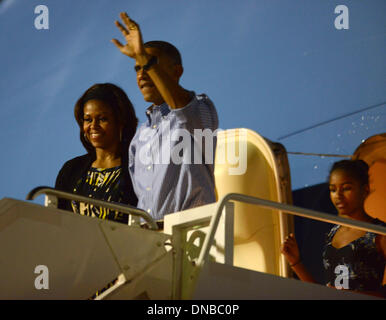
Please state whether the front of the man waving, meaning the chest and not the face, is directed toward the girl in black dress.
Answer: no

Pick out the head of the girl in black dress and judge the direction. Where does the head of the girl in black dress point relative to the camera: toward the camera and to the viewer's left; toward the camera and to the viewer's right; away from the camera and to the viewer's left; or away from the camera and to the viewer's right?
toward the camera and to the viewer's left

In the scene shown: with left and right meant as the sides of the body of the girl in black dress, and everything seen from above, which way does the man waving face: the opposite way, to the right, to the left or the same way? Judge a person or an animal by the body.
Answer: the same way

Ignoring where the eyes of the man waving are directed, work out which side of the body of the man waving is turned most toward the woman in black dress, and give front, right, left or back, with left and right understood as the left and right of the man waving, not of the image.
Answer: right

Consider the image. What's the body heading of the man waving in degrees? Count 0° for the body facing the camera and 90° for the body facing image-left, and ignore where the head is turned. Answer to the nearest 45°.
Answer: approximately 45°

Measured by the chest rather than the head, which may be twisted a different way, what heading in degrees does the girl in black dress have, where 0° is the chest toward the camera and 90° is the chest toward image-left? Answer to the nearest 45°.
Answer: approximately 45°

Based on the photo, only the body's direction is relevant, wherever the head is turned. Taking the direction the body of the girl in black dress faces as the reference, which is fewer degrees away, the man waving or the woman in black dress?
the man waving

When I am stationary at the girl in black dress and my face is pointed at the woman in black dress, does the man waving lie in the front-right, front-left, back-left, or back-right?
front-left

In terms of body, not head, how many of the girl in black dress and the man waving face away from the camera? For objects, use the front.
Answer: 0

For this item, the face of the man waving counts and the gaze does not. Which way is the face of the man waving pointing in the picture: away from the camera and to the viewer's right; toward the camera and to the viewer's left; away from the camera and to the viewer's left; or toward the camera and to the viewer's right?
toward the camera and to the viewer's left

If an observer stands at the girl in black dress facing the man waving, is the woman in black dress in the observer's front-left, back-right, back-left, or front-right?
front-right
